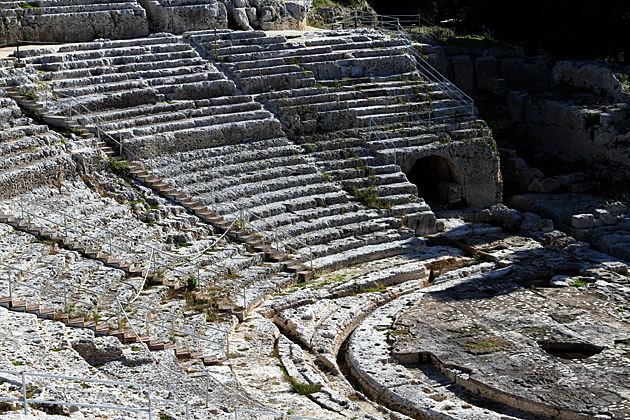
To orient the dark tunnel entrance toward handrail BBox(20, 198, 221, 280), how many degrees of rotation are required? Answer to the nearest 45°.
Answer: approximately 45° to its right

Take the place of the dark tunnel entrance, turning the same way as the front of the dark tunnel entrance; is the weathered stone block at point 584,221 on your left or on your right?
on your left

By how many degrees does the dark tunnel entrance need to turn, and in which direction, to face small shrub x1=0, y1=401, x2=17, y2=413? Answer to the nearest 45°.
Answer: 0° — it already faces it

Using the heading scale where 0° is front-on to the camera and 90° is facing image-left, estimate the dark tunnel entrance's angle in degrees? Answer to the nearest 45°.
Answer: approximately 0°

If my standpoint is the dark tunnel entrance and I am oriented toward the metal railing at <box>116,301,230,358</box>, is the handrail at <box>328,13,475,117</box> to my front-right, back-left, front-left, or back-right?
back-right

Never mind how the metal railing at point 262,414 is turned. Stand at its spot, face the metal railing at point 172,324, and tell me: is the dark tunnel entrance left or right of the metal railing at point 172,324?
right
